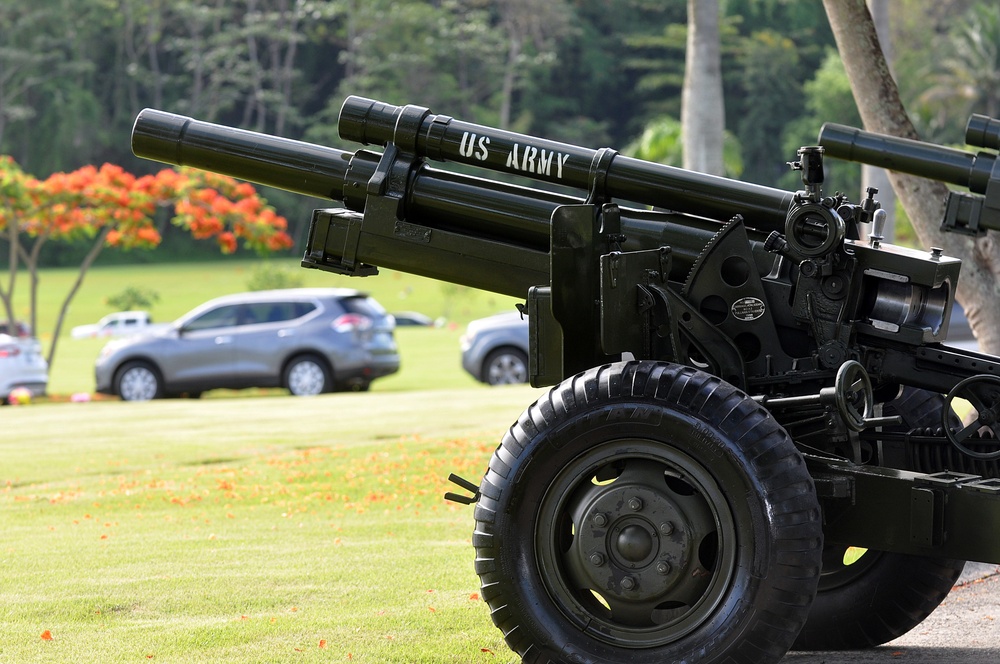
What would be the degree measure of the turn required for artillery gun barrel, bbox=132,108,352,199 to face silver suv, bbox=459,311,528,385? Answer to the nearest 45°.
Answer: approximately 90° to its right

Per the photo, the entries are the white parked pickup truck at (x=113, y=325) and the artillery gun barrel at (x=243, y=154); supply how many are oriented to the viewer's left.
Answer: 2

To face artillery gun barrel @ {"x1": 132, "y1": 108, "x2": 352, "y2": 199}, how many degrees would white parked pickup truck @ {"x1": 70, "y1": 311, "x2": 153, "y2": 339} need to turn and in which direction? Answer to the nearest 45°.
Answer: approximately 90° to its left

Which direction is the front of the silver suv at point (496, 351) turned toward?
to the viewer's left

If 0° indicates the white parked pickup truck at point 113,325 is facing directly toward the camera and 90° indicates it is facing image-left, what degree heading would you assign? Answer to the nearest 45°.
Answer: approximately 90°

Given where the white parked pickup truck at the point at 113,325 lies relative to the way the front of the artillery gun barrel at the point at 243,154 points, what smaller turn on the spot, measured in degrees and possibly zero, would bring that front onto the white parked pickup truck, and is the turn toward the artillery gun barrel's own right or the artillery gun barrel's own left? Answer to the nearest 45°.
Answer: approximately 90° to the artillery gun barrel's own right

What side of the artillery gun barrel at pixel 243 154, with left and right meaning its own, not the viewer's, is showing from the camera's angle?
left

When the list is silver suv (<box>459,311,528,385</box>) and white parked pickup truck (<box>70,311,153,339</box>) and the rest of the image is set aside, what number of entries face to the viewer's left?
2
